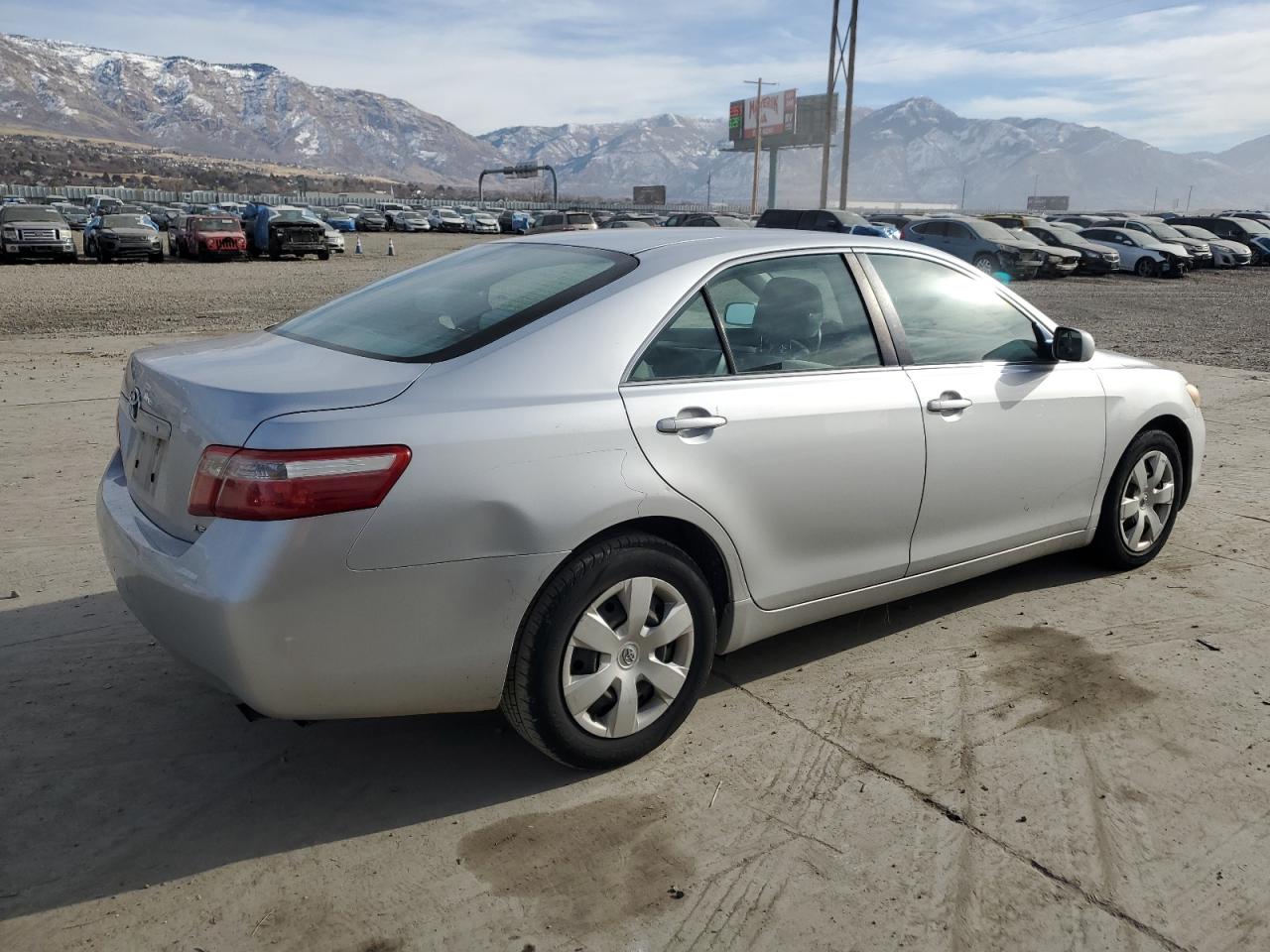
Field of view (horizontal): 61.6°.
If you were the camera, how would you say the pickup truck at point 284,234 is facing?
facing the viewer and to the right of the viewer

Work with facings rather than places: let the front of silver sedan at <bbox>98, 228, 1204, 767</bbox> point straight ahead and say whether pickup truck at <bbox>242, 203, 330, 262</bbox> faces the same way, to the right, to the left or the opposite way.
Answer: to the right

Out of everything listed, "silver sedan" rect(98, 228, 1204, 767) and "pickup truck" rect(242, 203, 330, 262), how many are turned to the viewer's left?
0

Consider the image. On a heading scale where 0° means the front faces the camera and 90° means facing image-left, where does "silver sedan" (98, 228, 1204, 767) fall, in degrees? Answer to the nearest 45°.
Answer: approximately 225°

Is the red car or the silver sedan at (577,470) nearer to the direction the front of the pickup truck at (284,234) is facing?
the silver sedan

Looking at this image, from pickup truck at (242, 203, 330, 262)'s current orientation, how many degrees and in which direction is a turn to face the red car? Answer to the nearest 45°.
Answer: approximately 135° to its right

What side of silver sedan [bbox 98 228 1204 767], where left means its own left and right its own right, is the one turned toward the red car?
left

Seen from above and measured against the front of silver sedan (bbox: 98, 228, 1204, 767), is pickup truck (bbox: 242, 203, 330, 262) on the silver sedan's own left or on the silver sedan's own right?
on the silver sedan's own left
